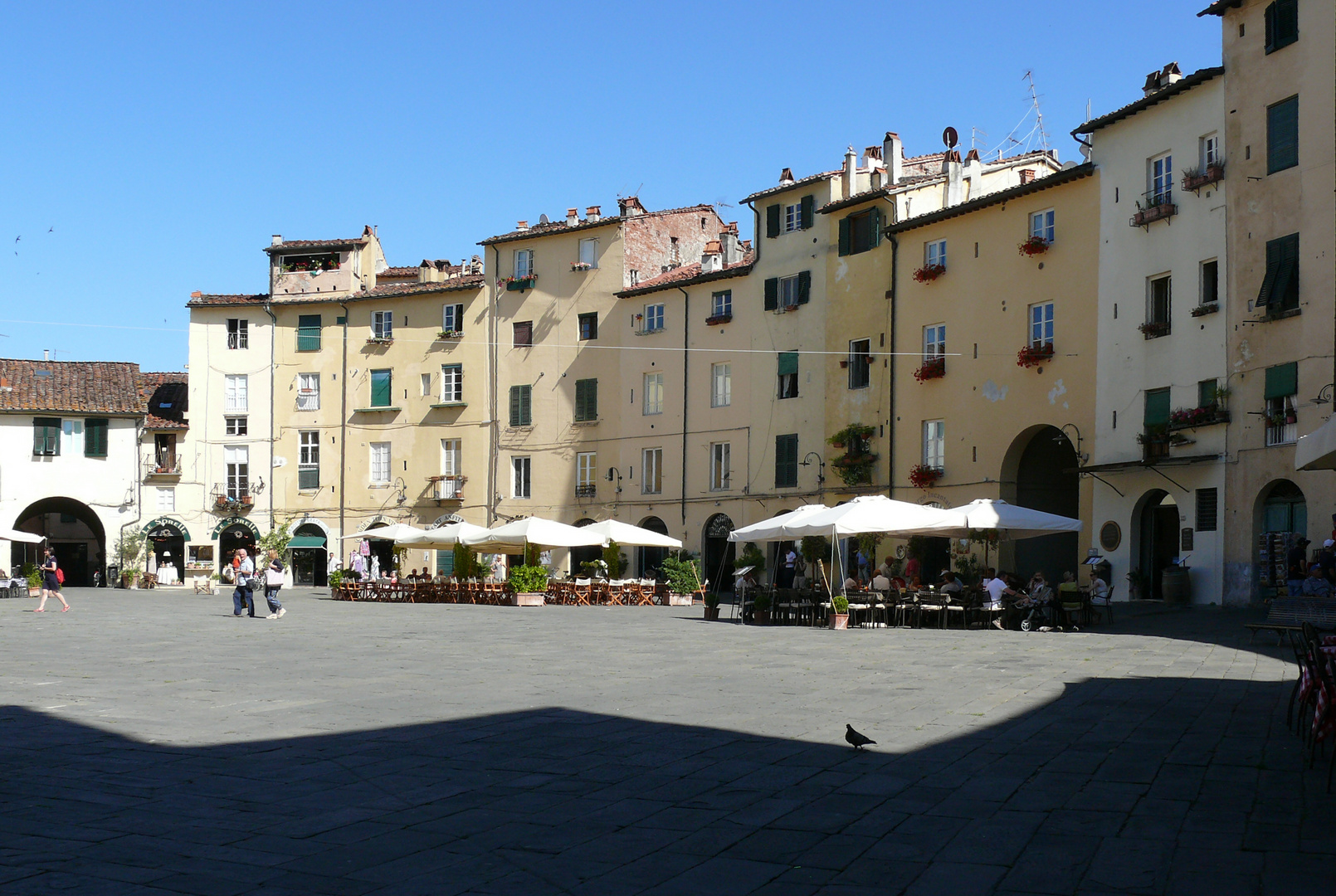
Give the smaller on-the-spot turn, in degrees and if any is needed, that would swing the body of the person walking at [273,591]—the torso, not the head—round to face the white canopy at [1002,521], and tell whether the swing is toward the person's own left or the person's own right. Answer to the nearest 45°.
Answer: approximately 135° to the person's own left

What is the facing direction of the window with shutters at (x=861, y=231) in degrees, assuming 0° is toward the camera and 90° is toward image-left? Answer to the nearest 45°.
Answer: approximately 45°

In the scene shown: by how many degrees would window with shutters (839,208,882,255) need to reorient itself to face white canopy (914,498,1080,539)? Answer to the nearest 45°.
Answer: approximately 45° to its left

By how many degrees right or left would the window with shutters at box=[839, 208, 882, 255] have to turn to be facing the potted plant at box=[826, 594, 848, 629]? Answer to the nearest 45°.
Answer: approximately 45° to its left
